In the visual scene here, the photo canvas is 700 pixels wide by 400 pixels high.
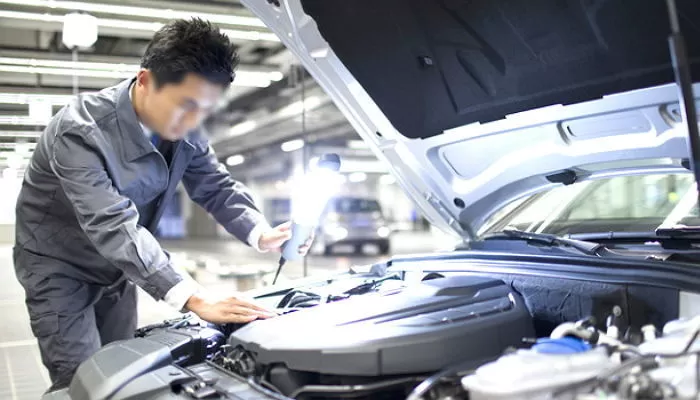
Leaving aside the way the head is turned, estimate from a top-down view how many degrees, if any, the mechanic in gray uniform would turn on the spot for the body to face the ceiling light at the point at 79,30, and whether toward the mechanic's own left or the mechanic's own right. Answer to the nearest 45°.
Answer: approximately 135° to the mechanic's own left

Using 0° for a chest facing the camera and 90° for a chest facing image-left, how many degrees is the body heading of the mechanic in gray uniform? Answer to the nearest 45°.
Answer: approximately 315°

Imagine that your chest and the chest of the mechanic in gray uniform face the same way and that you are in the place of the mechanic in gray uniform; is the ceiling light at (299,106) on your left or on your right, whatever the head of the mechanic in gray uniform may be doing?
on your left

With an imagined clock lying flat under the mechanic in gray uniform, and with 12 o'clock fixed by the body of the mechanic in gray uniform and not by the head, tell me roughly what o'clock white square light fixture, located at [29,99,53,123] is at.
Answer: The white square light fixture is roughly at 7 o'clock from the mechanic in gray uniform.

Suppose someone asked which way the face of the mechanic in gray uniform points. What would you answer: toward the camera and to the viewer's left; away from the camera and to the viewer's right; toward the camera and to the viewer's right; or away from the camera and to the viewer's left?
toward the camera and to the viewer's right

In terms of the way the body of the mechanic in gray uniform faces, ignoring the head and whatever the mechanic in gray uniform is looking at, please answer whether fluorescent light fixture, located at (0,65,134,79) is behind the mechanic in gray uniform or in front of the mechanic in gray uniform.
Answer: behind

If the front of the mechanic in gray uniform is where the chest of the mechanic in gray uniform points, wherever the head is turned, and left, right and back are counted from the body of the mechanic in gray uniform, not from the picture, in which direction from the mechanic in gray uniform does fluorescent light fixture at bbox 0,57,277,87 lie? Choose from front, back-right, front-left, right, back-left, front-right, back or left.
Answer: back-left

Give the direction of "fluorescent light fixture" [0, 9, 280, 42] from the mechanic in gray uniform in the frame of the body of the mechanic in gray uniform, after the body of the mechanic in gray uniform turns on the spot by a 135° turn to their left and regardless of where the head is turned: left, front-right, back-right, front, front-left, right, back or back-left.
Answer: front

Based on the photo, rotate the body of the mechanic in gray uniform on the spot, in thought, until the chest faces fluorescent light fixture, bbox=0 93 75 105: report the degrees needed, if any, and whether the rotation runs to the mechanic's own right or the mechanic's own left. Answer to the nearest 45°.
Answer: approximately 135° to the mechanic's own left

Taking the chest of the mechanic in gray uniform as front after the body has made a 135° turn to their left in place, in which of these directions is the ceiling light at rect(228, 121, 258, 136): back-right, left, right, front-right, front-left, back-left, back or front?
front
